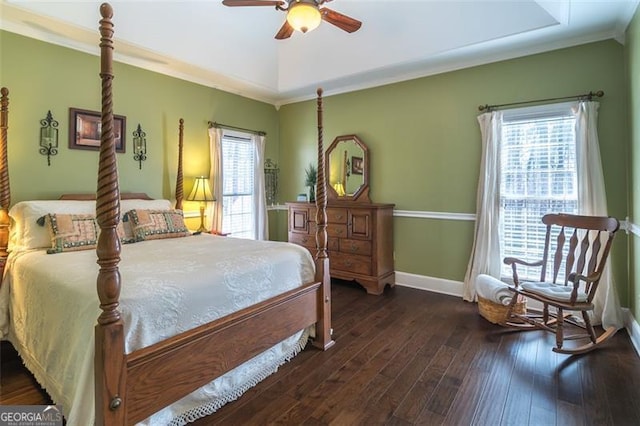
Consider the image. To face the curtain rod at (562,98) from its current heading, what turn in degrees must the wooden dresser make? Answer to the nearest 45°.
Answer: approximately 90° to its left

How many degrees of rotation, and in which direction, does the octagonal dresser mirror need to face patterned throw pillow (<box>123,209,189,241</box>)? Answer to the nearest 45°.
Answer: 0° — it already faces it

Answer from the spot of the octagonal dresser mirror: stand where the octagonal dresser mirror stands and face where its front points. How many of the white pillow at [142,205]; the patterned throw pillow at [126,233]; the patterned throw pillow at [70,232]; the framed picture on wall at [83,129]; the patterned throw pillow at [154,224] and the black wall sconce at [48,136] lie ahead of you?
6

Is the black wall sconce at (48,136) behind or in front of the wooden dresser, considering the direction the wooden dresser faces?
in front

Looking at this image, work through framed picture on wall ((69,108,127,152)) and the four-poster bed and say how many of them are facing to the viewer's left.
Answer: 0

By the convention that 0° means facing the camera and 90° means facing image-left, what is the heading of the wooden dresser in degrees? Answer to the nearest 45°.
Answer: approximately 45°

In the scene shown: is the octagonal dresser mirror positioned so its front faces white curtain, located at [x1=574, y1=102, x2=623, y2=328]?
no

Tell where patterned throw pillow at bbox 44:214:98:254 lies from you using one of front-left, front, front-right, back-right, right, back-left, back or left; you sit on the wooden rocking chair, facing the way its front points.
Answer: front

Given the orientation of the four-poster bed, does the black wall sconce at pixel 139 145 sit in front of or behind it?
behind

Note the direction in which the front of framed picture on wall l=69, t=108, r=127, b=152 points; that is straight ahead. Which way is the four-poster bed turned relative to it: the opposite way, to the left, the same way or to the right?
the same way

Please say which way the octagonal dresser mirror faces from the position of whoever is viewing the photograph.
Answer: facing the viewer and to the left of the viewer

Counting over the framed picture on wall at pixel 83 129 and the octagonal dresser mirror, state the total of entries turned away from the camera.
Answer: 0

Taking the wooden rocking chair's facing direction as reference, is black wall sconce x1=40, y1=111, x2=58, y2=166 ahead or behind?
ahead

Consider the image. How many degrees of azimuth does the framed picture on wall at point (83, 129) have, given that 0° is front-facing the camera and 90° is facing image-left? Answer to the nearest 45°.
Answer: approximately 315°

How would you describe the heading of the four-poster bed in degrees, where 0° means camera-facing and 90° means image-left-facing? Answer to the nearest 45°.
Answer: approximately 315°

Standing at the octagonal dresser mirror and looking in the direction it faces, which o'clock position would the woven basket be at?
The woven basket is roughly at 9 o'clock from the octagonal dresser mirror.

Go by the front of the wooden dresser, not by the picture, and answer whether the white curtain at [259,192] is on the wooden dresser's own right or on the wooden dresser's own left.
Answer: on the wooden dresser's own right
